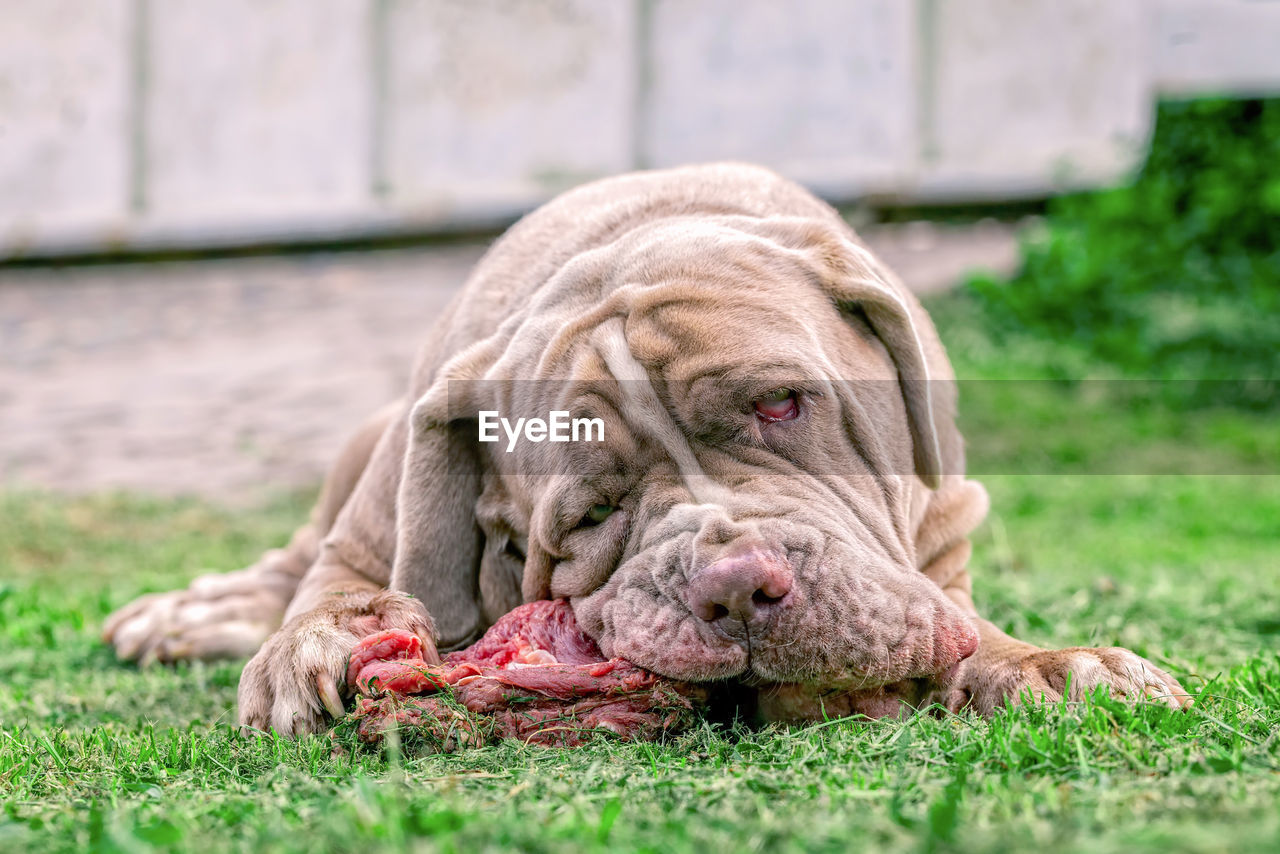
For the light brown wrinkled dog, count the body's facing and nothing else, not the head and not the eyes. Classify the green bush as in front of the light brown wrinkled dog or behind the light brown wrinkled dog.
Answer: behind

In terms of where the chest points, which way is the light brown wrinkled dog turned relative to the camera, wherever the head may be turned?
toward the camera
